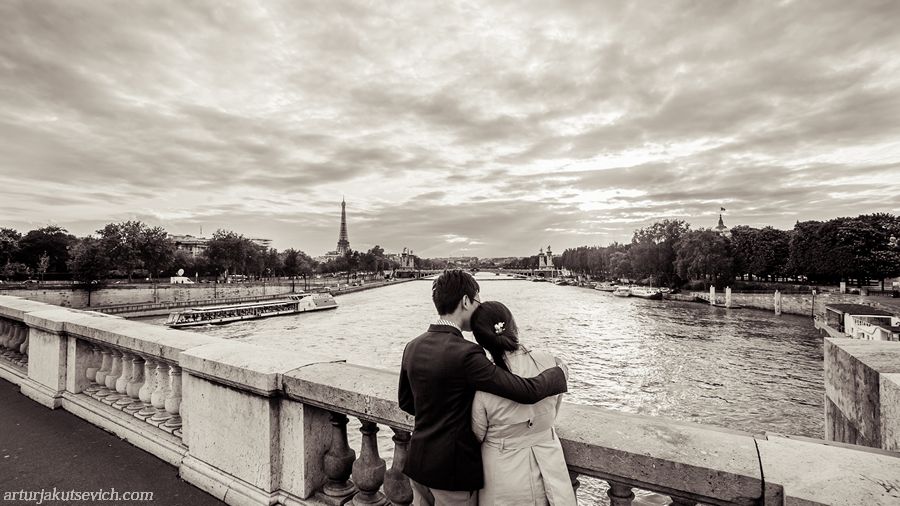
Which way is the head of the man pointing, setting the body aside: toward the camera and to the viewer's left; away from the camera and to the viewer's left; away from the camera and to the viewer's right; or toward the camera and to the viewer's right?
away from the camera and to the viewer's right

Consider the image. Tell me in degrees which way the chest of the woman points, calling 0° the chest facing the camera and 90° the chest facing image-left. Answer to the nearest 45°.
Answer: approximately 180°

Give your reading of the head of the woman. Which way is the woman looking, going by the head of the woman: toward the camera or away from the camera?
away from the camera
